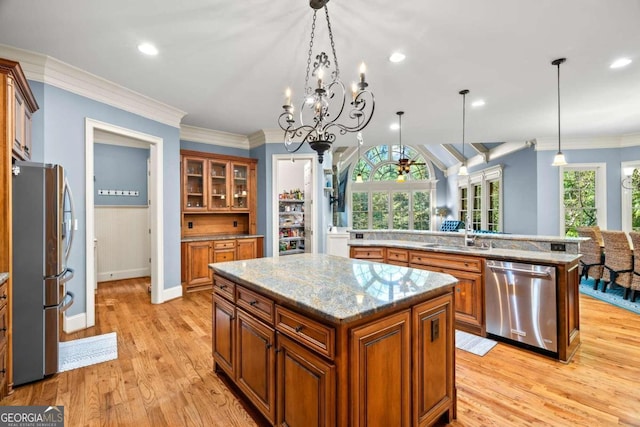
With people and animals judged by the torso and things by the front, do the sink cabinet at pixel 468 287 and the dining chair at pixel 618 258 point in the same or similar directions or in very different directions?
very different directions

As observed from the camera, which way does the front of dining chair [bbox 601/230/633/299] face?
facing away from the viewer and to the right of the viewer

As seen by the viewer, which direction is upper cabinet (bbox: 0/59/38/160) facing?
to the viewer's right

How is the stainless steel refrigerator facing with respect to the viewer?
to the viewer's right

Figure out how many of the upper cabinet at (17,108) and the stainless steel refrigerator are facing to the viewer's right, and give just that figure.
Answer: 2

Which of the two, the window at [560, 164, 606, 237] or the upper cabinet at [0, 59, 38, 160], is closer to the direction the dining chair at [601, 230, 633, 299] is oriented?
the window
